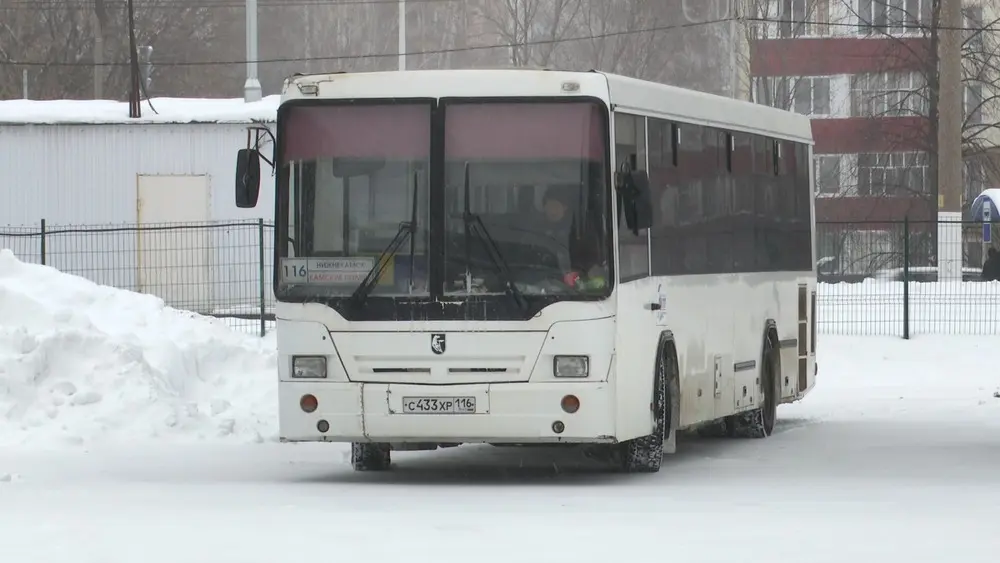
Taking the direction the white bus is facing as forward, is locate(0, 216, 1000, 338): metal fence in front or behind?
behind

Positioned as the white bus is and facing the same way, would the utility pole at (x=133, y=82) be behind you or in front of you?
behind

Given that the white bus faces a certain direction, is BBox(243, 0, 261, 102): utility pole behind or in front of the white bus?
behind

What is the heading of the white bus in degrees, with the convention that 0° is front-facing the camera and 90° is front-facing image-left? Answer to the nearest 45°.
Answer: approximately 0°

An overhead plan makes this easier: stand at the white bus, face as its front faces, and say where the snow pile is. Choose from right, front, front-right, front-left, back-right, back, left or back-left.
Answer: back-right

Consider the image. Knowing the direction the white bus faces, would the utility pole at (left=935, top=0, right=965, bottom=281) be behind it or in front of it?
behind
